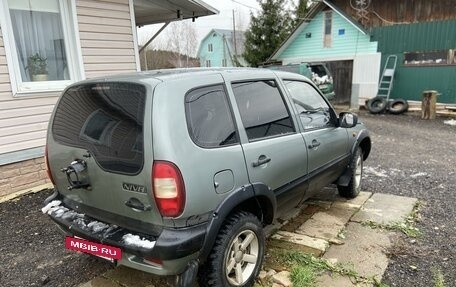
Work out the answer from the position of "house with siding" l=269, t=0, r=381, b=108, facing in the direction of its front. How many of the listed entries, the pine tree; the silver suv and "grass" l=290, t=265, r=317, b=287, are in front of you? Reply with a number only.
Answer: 2

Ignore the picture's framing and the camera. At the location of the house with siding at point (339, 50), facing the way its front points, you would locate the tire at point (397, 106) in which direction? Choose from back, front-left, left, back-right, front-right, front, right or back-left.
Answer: front-left

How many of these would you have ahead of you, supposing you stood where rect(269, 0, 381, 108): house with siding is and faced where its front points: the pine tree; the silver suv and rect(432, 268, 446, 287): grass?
2

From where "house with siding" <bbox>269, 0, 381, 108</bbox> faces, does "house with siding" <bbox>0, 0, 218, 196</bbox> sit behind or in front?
in front

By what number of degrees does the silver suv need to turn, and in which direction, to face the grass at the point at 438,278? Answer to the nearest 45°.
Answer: approximately 45° to its right

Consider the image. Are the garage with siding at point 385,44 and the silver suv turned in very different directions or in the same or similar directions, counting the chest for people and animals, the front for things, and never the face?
very different directions

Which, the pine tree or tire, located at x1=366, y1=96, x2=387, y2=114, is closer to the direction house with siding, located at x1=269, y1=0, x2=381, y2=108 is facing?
the tire

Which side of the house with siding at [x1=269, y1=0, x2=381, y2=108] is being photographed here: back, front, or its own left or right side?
front

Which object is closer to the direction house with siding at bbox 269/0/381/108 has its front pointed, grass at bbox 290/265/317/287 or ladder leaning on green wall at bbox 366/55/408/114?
the grass

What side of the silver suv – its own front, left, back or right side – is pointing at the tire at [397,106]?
front

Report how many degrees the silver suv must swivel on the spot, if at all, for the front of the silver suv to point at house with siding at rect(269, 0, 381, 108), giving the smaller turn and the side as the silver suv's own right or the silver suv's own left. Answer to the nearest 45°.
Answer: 0° — it already faces it

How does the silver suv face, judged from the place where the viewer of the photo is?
facing away from the viewer and to the right of the viewer

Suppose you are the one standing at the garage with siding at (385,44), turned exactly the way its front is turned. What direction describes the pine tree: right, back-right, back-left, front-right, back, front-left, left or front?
back-right

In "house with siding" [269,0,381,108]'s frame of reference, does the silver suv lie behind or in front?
in front

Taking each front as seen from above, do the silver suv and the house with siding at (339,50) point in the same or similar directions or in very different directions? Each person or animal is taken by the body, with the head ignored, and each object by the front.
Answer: very different directions

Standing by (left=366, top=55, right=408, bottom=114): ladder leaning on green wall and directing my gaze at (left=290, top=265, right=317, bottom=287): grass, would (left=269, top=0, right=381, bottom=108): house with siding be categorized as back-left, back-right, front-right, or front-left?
back-right

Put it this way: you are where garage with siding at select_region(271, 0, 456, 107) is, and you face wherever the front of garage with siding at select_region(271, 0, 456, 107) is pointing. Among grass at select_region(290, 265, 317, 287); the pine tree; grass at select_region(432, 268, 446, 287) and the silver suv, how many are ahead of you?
3

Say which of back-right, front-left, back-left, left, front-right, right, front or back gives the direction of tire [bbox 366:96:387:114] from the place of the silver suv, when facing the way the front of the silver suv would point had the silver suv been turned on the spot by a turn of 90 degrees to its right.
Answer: left
